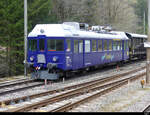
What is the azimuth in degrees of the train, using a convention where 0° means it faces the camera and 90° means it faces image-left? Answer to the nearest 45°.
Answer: approximately 45°
